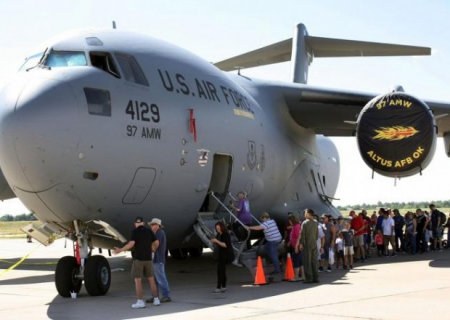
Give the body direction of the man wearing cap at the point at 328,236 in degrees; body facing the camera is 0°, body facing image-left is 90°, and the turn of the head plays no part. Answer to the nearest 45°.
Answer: approximately 45°

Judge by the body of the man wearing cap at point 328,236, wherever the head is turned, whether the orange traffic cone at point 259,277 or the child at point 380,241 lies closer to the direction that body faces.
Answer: the orange traffic cone

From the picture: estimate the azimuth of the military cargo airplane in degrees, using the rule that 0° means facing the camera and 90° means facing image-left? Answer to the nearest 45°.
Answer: approximately 45°
